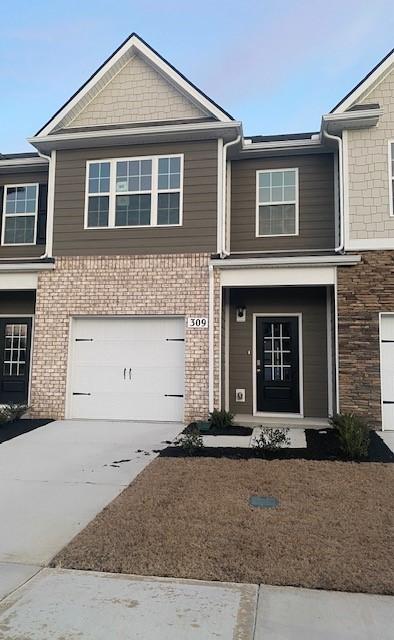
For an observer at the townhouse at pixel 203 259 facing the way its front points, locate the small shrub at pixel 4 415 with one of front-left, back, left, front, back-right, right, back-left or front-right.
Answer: right

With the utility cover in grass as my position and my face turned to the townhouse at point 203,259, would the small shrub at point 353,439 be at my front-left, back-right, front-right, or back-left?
front-right

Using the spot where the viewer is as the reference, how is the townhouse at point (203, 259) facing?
facing the viewer

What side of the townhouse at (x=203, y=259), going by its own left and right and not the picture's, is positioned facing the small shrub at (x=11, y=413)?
right

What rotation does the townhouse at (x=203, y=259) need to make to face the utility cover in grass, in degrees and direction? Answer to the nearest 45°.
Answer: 0° — it already faces it

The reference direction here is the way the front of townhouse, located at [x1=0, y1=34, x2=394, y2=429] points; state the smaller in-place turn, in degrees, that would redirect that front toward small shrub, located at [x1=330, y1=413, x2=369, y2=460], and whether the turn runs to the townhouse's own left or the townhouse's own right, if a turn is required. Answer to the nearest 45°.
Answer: approximately 45° to the townhouse's own left
